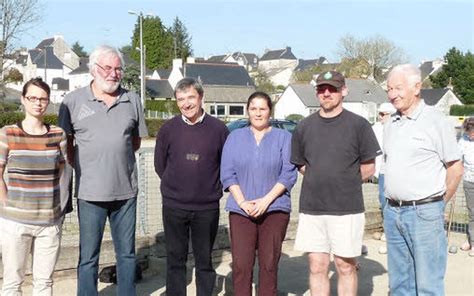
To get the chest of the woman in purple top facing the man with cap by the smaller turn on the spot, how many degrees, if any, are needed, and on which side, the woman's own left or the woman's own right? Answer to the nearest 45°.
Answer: approximately 90° to the woman's own left

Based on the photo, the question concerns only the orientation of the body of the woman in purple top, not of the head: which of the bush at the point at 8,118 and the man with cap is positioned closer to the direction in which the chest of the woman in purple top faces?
the man with cap

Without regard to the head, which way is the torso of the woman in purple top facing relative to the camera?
toward the camera

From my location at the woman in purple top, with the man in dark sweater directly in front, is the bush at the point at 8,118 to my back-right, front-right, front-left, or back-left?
front-right

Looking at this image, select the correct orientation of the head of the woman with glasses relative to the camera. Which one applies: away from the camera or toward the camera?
toward the camera

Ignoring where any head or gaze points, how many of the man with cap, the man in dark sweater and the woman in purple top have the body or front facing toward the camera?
3

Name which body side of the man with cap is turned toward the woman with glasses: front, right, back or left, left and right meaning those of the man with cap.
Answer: right

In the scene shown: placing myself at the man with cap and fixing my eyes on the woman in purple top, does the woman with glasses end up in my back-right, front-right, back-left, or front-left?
front-left

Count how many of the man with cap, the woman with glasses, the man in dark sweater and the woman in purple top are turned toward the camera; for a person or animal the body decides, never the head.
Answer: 4

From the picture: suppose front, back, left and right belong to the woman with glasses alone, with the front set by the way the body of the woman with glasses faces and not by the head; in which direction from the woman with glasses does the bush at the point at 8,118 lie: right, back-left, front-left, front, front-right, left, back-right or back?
back

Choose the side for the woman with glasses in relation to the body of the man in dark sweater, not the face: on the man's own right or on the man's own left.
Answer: on the man's own right

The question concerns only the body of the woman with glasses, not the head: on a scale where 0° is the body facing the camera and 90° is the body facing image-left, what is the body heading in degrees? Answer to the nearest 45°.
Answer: approximately 0°

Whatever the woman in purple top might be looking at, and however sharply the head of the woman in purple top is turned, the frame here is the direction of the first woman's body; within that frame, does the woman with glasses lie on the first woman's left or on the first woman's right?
on the first woman's right

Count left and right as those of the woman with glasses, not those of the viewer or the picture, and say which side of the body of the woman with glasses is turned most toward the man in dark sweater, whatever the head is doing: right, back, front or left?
left

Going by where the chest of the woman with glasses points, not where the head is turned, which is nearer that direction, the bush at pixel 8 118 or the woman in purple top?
the woman in purple top

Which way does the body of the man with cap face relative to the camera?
toward the camera

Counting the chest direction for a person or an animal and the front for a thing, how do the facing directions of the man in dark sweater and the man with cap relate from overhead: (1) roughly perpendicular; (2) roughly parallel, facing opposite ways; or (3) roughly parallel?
roughly parallel

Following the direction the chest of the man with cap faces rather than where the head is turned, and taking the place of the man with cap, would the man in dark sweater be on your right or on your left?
on your right

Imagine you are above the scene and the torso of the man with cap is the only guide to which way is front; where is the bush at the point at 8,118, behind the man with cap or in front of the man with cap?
behind
